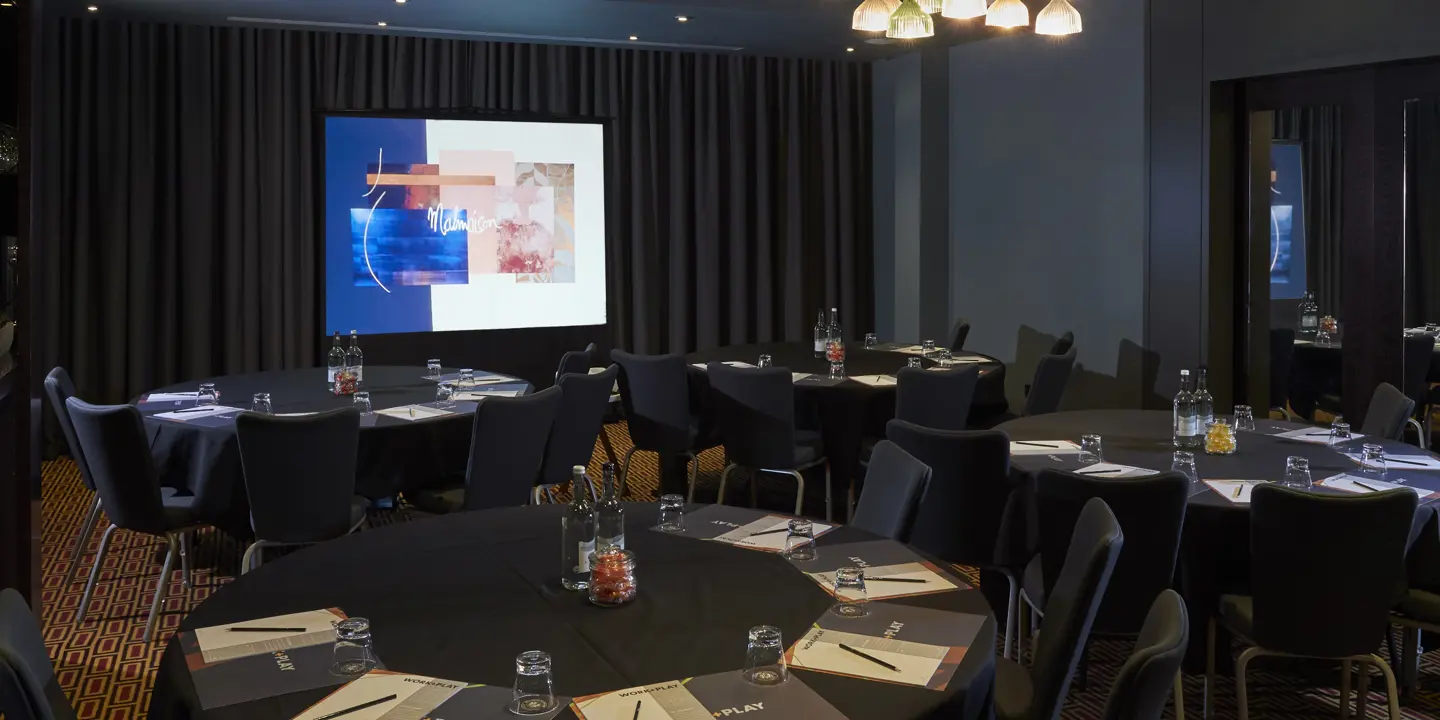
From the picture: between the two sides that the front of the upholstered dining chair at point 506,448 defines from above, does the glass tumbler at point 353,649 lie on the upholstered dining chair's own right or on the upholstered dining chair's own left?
on the upholstered dining chair's own left

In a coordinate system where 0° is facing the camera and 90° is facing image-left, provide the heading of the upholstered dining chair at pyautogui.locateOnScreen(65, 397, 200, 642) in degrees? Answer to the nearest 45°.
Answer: approximately 225°

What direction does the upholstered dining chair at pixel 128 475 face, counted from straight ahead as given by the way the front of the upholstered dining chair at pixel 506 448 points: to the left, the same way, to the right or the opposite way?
to the right

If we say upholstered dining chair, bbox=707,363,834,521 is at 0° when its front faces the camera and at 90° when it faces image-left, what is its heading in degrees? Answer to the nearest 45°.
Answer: approximately 225°

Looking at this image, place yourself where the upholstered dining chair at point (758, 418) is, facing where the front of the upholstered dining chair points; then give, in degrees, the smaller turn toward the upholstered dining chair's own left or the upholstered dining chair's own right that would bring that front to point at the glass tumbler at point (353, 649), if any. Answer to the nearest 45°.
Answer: approximately 135° to the upholstered dining chair's own right

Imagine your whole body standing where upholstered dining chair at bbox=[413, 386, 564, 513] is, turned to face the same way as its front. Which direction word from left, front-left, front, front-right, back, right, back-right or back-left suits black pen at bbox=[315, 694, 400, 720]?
back-left

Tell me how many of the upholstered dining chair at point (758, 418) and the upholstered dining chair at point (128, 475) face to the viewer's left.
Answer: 0

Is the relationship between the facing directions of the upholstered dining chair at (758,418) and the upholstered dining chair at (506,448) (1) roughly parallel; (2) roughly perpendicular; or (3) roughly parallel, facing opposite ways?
roughly perpendicular

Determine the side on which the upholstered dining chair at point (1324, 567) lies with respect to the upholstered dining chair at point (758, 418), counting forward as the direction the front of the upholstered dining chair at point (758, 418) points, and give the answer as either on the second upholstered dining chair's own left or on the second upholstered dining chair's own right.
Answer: on the second upholstered dining chair's own right

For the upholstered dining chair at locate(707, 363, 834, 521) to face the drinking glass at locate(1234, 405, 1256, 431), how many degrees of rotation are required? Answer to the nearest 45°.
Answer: approximately 90° to its right

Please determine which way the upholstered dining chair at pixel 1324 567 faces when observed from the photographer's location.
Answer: facing away from the viewer and to the left of the viewer
